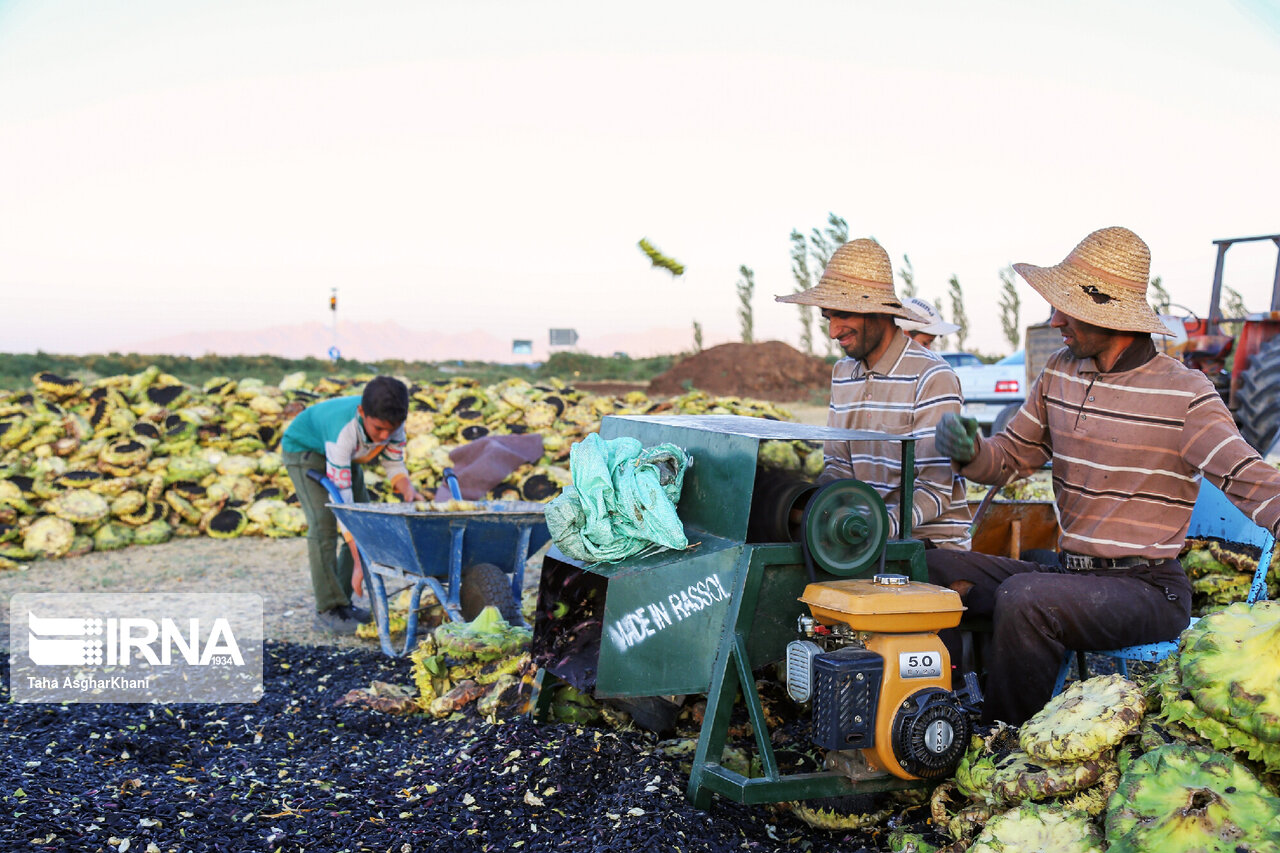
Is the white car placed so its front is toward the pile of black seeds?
no

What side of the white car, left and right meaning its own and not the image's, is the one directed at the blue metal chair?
back

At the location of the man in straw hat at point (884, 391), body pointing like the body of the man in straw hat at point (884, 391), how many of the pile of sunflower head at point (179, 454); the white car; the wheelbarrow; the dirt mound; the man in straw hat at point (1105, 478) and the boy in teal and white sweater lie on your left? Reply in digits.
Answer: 1

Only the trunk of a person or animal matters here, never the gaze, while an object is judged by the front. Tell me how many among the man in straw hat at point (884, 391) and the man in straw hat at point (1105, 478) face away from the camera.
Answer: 0

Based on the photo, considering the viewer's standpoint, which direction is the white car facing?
facing away from the viewer

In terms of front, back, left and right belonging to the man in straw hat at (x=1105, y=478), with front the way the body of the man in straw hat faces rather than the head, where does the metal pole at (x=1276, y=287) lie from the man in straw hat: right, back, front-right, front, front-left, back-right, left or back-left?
back-right

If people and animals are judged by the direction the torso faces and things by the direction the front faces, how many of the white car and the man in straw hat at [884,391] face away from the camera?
1

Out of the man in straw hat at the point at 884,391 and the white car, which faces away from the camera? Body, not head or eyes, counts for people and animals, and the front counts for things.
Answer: the white car

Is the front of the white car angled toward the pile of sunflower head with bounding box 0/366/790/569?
no

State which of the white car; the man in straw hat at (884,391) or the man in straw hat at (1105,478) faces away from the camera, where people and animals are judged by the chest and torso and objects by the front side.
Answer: the white car

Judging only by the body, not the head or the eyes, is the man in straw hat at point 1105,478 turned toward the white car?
no

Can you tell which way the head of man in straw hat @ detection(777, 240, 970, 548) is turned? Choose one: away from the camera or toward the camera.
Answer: toward the camera

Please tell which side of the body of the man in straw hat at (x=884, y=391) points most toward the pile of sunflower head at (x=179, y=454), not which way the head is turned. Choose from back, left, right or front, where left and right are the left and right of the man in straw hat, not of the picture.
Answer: right

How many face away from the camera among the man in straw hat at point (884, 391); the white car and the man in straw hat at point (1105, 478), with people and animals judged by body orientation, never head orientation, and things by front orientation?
1

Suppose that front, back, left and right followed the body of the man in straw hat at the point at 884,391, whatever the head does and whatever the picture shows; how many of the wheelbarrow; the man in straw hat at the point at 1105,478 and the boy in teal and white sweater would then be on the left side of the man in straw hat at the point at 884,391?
1

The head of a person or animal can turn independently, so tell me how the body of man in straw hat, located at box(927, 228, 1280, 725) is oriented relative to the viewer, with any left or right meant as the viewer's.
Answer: facing the viewer and to the left of the viewer

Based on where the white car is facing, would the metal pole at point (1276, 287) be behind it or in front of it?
behind

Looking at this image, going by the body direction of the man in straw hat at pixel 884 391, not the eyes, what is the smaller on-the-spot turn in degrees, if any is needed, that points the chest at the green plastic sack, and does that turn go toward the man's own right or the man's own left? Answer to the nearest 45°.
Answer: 0° — they already face it

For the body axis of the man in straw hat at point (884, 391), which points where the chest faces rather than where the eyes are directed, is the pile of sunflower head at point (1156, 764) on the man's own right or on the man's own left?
on the man's own left
